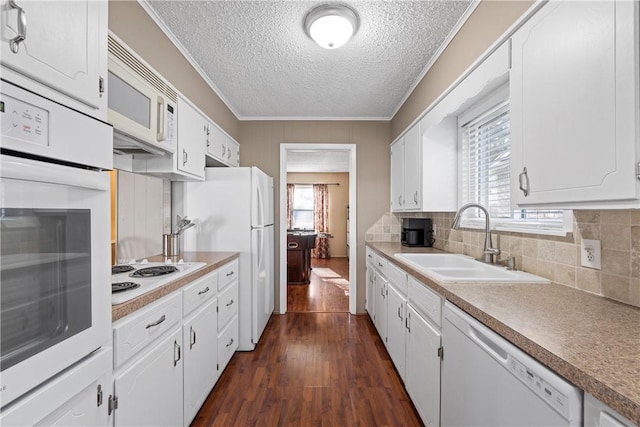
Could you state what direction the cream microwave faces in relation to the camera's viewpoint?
facing the viewer and to the right of the viewer

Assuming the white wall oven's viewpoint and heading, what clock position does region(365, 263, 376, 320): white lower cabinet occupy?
The white lower cabinet is roughly at 10 o'clock from the white wall oven.

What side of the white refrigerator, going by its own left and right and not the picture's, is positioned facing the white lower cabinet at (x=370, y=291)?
front

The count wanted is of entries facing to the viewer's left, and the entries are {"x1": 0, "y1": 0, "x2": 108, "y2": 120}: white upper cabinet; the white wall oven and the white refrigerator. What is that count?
0

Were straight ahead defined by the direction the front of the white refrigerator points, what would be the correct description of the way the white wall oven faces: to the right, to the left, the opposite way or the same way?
the same way

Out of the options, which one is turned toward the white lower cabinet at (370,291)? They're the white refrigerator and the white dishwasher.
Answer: the white refrigerator

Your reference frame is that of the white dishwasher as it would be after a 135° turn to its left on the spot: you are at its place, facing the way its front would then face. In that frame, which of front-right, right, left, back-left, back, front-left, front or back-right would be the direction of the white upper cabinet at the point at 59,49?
back-right

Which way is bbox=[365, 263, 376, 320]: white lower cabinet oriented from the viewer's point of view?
to the viewer's left

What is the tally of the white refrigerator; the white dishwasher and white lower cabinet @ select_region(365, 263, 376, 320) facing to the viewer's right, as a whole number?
1

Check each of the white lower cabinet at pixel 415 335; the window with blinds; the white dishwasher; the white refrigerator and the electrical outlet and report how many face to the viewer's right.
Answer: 1

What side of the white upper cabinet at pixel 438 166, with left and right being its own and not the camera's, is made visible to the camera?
left

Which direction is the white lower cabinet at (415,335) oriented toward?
to the viewer's left

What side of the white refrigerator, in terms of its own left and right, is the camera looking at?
right

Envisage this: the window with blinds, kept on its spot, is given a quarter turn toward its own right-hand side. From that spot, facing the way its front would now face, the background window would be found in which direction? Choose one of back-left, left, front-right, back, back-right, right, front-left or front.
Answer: front

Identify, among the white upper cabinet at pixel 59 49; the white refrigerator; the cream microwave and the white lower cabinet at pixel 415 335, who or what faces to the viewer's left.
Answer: the white lower cabinet
